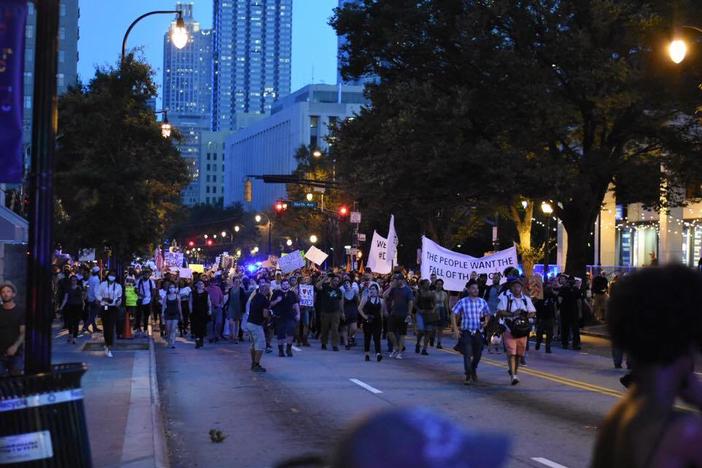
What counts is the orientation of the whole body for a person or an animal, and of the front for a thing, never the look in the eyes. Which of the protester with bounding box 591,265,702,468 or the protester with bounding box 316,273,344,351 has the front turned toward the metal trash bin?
the protester with bounding box 316,273,344,351

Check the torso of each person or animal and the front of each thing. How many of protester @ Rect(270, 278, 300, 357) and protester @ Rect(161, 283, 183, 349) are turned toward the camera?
2

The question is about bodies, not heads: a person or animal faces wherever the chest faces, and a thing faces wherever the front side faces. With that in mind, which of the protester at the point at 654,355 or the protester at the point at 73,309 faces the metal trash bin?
the protester at the point at 73,309

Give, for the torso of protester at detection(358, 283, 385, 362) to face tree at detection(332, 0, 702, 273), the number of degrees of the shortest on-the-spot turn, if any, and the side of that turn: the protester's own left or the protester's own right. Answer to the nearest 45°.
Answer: approximately 135° to the protester's own left

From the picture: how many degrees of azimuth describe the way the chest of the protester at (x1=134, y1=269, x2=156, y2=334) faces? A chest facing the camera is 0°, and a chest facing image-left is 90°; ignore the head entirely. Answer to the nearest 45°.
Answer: approximately 0°

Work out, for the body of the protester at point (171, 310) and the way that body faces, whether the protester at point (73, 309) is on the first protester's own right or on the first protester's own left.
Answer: on the first protester's own right

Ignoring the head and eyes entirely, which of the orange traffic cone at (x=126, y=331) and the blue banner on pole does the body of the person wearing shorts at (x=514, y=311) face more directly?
the blue banner on pole

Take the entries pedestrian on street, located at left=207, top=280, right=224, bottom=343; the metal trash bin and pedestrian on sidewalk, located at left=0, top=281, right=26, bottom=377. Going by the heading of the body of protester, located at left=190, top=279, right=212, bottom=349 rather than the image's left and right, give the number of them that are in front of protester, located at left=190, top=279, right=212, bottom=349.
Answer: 2

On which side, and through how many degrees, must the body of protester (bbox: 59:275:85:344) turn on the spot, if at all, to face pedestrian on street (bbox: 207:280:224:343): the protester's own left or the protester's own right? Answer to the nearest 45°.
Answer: approximately 135° to the protester's own left
